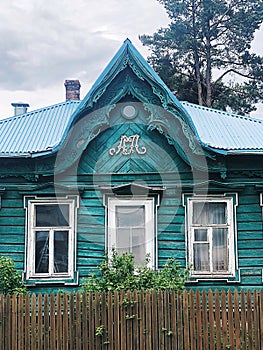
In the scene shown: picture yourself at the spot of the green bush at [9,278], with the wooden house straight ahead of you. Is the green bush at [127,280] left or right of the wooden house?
right

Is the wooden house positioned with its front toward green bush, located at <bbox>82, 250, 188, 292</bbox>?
yes

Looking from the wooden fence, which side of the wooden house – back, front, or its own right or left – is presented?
front

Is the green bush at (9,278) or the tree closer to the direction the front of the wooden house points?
the green bush

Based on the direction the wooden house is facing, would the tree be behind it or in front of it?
behind

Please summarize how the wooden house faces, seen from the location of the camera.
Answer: facing the viewer

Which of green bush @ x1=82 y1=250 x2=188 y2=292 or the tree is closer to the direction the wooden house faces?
the green bush
